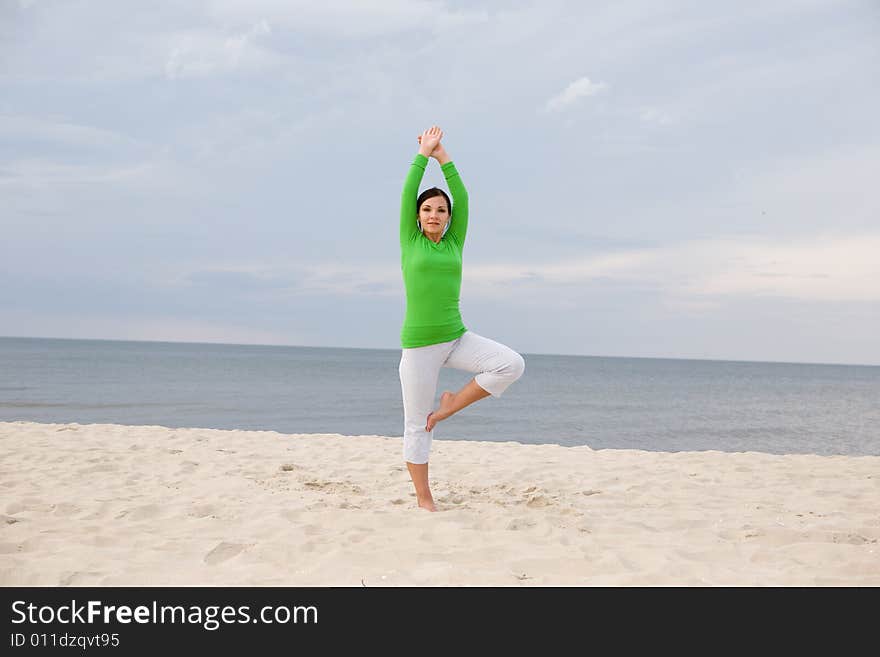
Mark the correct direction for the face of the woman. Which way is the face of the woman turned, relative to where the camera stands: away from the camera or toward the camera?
toward the camera

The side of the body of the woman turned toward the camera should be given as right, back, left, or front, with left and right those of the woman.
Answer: front
